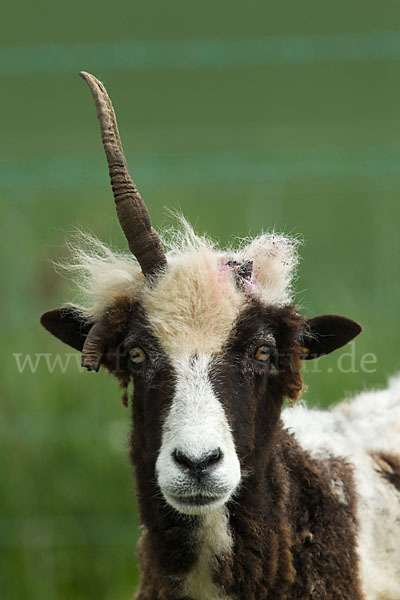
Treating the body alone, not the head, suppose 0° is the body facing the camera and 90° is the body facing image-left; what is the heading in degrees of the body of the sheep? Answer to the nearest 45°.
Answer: approximately 45°
